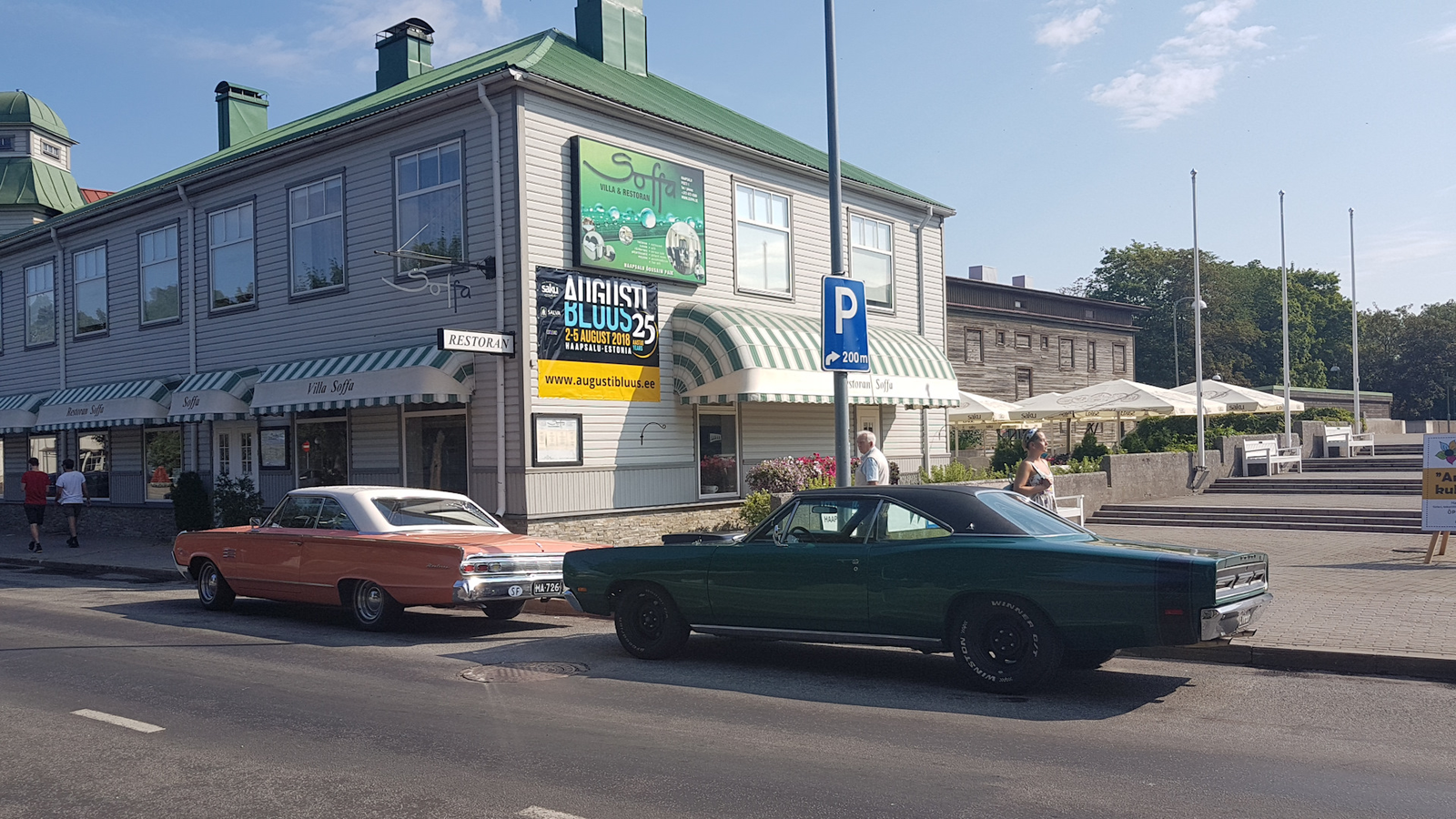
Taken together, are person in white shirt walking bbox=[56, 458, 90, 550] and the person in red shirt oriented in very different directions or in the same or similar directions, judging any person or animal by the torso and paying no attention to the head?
same or similar directions

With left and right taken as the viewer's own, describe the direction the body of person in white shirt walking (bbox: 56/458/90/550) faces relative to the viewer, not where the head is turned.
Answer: facing away from the viewer

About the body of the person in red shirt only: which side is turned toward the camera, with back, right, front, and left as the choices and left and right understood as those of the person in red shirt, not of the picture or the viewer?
back

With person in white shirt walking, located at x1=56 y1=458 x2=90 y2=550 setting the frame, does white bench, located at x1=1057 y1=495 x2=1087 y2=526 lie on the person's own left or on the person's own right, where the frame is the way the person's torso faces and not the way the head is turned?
on the person's own right

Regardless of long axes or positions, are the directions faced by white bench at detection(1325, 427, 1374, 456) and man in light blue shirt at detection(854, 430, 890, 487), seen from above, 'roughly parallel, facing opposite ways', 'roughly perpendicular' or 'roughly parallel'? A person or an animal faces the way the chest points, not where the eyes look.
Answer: roughly perpendicular

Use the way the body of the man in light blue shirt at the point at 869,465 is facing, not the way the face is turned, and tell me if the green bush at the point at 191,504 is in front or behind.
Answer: in front

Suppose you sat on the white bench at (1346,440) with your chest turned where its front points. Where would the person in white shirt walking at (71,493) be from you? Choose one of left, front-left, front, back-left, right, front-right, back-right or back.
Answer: front-right

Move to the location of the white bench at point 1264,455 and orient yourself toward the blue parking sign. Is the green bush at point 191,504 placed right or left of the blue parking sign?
right

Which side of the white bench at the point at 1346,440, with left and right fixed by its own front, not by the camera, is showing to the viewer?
front

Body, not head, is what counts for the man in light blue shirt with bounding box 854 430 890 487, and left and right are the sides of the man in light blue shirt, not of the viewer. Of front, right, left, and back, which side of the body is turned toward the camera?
left

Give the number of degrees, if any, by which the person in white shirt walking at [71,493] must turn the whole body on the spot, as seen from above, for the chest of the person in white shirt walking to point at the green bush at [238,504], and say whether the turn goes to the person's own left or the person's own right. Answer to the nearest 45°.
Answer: approximately 135° to the person's own right

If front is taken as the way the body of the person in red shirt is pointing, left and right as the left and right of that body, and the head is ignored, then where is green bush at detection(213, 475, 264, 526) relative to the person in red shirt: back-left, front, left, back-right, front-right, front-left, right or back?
back-right

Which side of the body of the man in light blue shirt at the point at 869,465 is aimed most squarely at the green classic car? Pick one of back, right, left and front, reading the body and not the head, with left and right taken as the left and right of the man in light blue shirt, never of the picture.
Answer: left

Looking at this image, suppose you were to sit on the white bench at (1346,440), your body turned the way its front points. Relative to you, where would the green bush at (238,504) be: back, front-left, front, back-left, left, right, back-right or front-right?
front-right

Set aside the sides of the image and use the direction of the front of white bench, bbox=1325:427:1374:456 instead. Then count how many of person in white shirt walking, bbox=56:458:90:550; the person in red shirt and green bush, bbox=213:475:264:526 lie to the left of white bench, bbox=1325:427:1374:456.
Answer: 0
